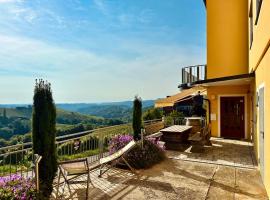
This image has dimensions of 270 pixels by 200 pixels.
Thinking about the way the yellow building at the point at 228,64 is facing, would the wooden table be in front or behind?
in front

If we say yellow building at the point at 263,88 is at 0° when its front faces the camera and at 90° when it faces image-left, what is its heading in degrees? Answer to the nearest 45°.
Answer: approximately 90°

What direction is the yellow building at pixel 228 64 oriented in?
toward the camera

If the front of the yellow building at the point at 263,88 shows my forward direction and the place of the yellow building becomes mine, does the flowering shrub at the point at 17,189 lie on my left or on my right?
on my left

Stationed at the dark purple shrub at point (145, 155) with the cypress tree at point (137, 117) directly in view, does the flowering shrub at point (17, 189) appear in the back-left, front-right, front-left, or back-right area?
back-left

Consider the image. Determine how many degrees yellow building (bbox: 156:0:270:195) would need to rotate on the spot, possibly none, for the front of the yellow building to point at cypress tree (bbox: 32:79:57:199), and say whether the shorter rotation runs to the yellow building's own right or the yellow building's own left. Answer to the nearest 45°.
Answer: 0° — it already faces it

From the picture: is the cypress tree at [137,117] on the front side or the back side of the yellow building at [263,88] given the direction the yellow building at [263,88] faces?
on the front side

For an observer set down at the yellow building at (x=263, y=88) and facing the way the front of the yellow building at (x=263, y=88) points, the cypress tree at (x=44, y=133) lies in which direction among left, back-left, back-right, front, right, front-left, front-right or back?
front-left

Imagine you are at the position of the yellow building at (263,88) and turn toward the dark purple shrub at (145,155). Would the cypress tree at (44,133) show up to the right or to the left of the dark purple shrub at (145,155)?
left
